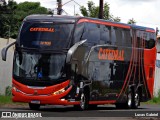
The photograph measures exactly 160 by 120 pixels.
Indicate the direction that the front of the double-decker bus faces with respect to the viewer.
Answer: facing the viewer and to the left of the viewer
